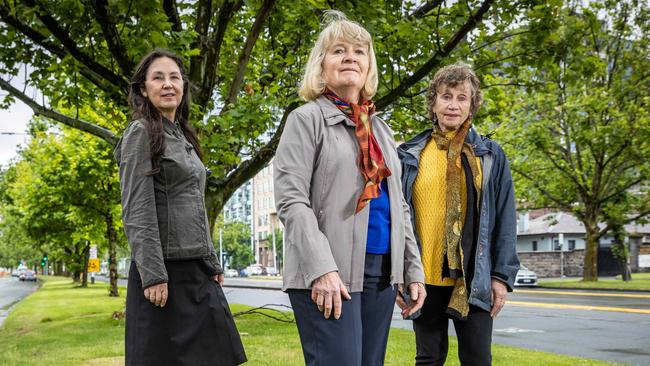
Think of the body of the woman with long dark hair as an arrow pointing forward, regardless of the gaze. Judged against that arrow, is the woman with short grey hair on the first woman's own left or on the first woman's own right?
on the first woman's own left

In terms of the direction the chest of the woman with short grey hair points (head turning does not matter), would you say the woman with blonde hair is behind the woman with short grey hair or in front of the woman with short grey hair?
in front

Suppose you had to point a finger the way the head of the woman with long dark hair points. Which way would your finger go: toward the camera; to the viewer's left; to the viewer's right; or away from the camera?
toward the camera

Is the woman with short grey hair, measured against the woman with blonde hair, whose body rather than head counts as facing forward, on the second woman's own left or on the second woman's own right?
on the second woman's own left

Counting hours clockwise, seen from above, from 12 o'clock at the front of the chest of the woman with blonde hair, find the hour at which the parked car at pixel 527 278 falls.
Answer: The parked car is roughly at 8 o'clock from the woman with blonde hair.

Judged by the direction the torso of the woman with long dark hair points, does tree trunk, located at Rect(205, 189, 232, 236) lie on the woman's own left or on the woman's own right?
on the woman's own left

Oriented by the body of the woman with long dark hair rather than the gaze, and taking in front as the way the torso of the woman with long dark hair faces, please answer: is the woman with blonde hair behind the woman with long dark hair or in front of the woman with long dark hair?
in front

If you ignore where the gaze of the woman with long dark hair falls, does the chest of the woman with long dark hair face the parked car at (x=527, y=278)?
no

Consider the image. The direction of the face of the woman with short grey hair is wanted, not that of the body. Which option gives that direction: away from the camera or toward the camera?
toward the camera

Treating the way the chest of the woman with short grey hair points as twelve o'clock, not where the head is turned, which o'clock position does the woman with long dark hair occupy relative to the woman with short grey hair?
The woman with long dark hair is roughly at 2 o'clock from the woman with short grey hair.

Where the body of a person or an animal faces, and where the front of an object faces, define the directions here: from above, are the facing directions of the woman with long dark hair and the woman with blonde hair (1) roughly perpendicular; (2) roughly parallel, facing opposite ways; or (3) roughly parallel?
roughly parallel

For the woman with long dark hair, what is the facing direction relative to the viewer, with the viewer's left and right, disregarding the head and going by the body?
facing the viewer and to the right of the viewer

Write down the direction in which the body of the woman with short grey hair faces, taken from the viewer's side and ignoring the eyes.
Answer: toward the camera

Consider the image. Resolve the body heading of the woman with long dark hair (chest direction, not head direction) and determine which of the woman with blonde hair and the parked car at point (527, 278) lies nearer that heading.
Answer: the woman with blonde hair

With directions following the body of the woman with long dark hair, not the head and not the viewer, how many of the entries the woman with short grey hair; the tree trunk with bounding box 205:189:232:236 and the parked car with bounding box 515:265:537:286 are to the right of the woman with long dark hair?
0
